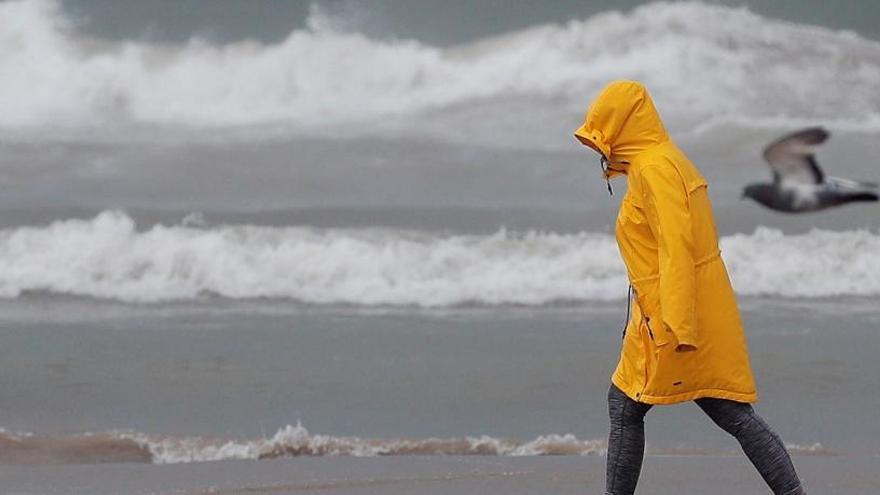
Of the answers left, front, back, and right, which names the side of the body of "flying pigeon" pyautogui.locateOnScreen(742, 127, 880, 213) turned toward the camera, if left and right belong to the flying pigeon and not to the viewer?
left

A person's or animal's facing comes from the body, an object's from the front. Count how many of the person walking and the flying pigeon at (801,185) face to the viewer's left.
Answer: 2

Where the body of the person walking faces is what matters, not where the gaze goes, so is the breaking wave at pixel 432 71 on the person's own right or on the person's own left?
on the person's own right

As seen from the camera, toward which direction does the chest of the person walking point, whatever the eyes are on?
to the viewer's left

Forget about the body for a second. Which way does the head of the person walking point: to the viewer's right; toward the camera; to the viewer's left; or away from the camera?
to the viewer's left

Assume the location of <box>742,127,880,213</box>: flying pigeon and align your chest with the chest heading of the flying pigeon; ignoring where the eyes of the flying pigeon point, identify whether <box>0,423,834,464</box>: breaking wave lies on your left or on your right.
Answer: on your left
